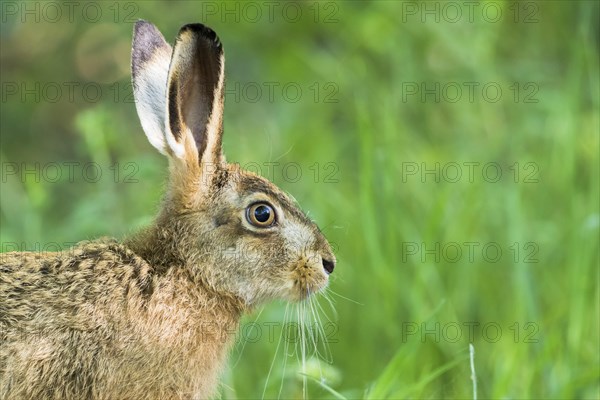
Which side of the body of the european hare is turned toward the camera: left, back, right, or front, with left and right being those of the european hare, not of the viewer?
right
